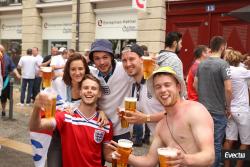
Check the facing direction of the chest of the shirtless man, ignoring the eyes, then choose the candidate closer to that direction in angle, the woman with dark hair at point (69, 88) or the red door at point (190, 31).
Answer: the woman with dark hair

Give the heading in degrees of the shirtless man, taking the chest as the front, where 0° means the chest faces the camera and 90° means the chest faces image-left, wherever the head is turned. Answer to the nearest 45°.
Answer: approximately 45°

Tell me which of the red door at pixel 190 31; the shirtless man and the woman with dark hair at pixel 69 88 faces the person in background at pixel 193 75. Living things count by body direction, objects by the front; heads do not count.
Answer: the red door

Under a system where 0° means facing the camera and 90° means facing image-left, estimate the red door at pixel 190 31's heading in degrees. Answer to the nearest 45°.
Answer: approximately 0°

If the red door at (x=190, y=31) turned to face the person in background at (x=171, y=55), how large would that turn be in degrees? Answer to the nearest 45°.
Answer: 0° — it already faces them

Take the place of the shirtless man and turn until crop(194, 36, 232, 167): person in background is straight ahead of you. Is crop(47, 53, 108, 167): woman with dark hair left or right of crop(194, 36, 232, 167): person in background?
left
